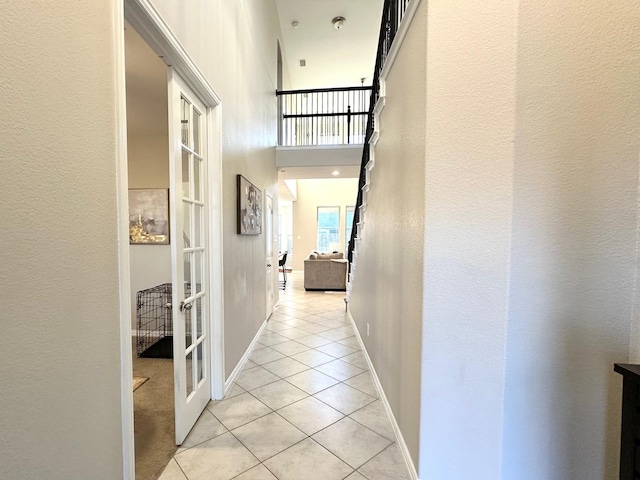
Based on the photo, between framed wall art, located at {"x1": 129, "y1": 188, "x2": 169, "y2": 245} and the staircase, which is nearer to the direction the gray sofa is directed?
the staircase

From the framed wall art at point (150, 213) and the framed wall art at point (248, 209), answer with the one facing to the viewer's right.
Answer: the framed wall art at point (248, 209)

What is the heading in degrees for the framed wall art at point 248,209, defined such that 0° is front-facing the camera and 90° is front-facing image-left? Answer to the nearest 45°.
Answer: approximately 270°

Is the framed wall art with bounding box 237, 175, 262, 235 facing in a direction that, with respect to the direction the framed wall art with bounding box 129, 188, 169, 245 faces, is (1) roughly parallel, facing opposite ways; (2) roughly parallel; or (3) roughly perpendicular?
roughly perpendicular

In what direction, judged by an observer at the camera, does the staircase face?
facing away from the viewer

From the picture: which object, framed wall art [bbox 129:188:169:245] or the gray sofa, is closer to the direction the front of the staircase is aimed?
the gray sofa

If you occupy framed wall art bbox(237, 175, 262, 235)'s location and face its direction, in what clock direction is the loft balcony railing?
The loft balcony railing is roughly at 10 o'clock from the framed wall art.
